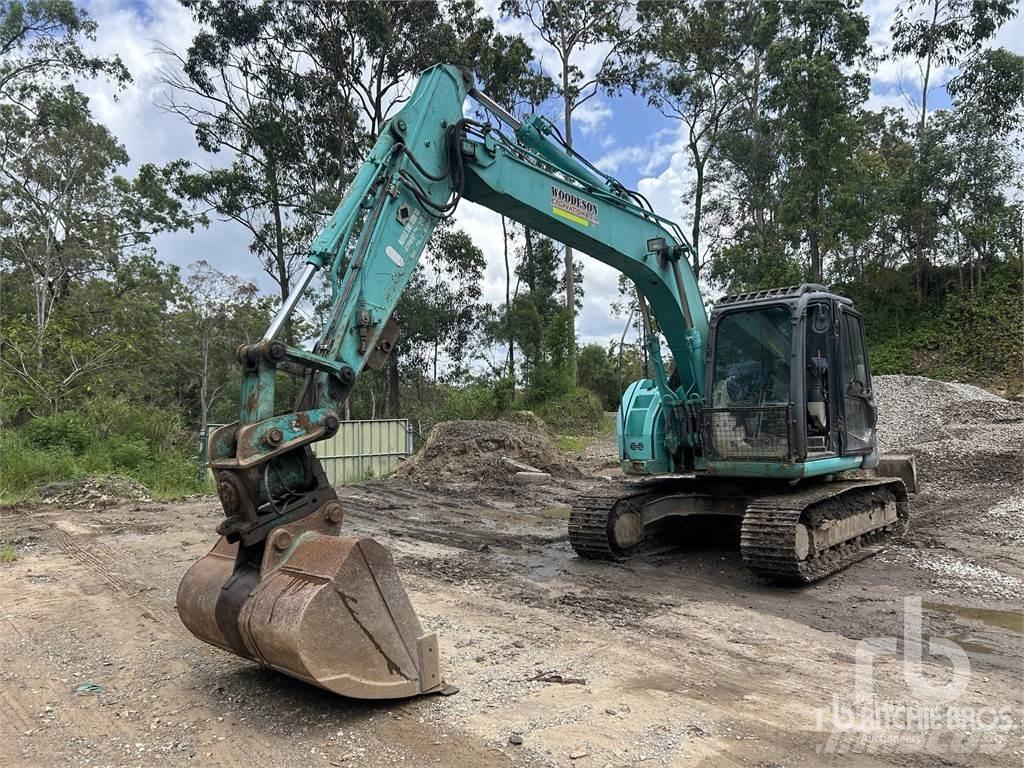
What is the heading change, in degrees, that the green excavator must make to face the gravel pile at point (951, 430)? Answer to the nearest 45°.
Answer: approximately 180°

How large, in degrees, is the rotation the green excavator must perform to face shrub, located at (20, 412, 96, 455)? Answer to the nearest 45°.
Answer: approximately 90° to its right

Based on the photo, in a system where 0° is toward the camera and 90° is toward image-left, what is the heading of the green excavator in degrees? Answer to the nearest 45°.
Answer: approximately 45°

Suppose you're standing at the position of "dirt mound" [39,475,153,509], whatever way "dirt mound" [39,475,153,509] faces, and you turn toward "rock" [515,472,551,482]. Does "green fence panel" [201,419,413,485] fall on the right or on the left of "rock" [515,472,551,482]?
left

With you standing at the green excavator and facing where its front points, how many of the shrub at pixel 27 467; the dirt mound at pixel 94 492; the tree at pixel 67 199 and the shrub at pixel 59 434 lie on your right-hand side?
4

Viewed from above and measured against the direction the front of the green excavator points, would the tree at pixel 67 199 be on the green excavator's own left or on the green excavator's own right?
on the green excavator's own right

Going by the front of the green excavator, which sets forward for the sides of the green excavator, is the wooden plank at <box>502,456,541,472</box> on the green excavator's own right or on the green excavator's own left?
on the green excavator's own right
